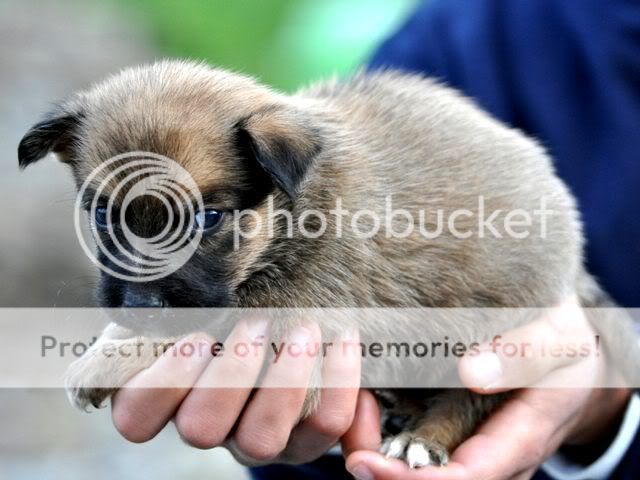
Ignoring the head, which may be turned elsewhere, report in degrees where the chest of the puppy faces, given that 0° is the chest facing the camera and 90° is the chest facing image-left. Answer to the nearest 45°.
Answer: approximately 45°
